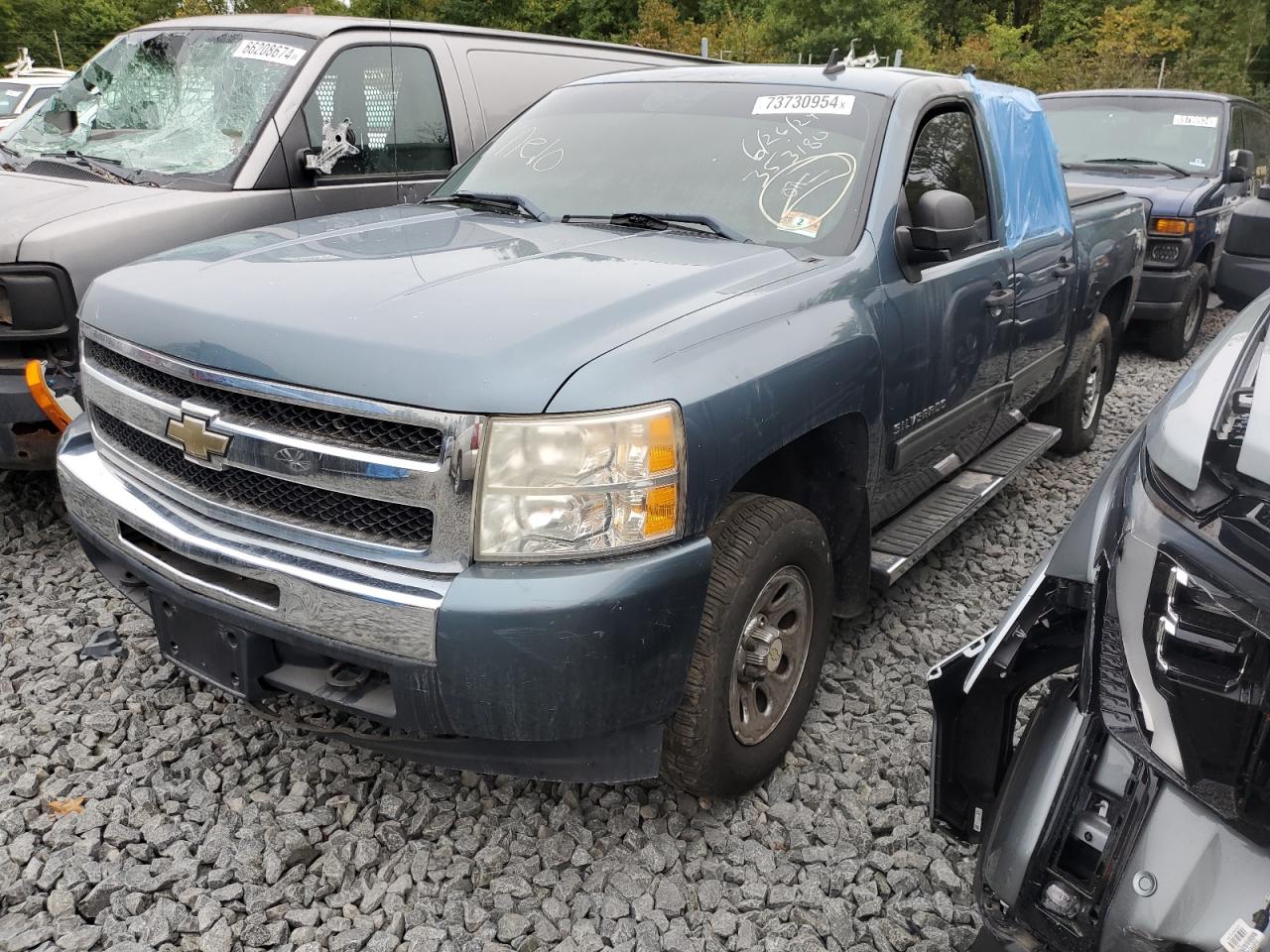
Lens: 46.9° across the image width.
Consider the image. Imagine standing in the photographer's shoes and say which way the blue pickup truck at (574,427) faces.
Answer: facing the viewer and to the left of the viewer

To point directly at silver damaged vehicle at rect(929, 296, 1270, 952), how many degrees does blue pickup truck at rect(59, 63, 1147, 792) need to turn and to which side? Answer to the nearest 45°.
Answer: approximately 90° to its left
